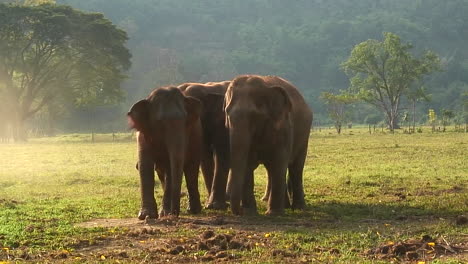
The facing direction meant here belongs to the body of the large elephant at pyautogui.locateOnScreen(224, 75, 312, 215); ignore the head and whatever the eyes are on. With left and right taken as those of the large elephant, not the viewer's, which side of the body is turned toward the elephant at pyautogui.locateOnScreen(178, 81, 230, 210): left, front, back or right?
right

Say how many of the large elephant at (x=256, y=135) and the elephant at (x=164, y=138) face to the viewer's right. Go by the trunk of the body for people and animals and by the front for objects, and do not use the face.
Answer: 0

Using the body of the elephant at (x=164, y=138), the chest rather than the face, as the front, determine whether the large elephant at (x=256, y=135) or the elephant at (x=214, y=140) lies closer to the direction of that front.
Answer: the large elephant

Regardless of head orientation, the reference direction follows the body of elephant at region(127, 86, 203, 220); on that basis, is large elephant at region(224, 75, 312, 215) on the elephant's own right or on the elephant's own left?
on the elephant's own left

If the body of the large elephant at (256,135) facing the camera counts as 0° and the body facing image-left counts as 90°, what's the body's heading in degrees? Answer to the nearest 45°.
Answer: approximately 45°

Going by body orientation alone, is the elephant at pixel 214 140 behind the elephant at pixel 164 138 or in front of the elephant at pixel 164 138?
behind
